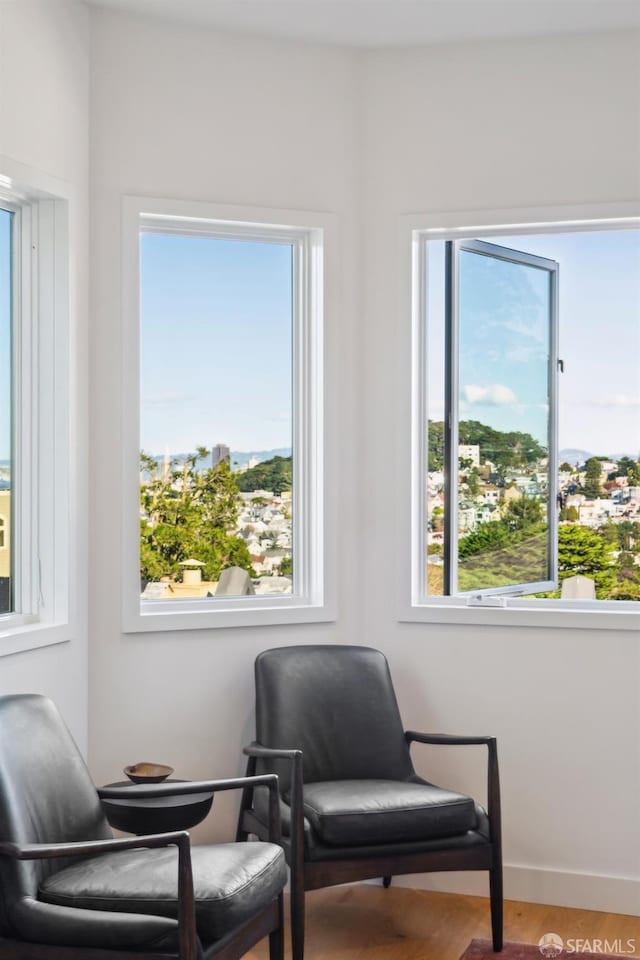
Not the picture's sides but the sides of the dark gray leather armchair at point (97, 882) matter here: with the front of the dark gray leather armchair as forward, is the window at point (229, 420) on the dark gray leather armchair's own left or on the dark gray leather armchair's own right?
on the dark gray leather armchair's own left

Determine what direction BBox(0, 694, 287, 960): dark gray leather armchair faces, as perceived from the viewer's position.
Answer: facing the viewer and to the right of the viewer

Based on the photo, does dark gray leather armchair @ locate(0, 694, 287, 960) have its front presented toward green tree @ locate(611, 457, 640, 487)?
no

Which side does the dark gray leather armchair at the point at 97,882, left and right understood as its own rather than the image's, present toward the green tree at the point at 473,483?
left

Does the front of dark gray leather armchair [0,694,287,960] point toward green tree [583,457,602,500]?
no

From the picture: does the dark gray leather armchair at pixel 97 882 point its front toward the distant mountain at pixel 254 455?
no

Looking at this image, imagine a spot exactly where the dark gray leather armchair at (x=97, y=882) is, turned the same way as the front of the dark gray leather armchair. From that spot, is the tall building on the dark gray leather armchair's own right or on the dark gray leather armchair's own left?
on the dark gray leather armchair's own left

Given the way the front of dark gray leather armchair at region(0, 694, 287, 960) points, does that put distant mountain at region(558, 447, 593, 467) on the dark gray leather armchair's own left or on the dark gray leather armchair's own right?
on the dark gray leather armchair's own left

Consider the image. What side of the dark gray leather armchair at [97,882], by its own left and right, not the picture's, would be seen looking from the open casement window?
left

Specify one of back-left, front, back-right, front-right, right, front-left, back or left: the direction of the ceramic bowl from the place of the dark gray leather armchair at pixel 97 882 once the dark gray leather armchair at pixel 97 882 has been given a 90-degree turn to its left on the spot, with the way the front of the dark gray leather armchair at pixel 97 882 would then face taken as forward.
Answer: front-left

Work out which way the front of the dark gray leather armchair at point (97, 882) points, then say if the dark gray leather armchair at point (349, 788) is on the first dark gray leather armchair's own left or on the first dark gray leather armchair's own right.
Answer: on the first dark gray leather armchair's own left

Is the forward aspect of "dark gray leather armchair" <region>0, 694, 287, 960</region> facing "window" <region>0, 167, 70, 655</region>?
no
